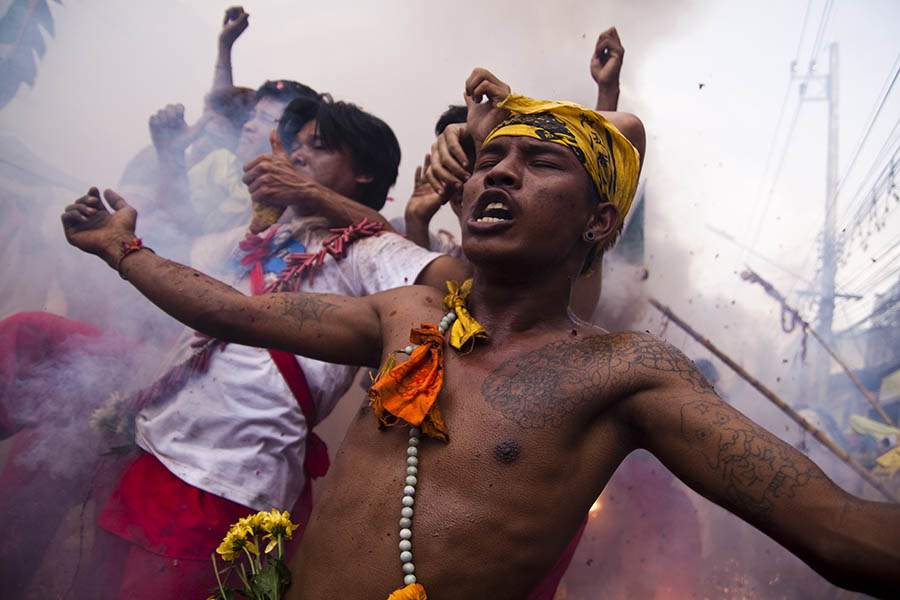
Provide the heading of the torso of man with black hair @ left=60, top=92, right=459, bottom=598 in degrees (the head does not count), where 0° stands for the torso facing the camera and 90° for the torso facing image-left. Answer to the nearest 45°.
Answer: approximately 45°

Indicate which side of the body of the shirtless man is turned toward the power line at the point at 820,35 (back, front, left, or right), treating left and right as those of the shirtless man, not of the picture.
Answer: back

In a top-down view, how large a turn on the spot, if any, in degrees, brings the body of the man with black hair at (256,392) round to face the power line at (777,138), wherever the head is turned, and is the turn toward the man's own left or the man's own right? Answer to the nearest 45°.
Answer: approximately 135° to the man's own left

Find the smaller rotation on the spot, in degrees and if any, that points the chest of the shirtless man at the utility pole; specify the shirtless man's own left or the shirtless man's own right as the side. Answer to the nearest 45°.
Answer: approximately 180°

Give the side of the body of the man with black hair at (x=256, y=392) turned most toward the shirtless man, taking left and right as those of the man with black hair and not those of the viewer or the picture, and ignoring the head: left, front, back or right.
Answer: left

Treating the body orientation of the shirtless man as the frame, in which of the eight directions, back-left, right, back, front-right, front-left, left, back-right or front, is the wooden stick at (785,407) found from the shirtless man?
back

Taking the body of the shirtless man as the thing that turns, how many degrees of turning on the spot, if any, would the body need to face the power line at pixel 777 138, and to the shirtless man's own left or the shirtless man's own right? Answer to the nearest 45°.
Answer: approximately 180°

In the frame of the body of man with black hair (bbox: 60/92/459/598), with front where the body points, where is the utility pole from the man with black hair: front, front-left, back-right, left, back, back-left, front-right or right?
back-left

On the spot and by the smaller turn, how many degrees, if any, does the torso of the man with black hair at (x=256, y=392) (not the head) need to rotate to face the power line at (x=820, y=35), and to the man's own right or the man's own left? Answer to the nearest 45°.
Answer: approximately 135° to the man's own left
